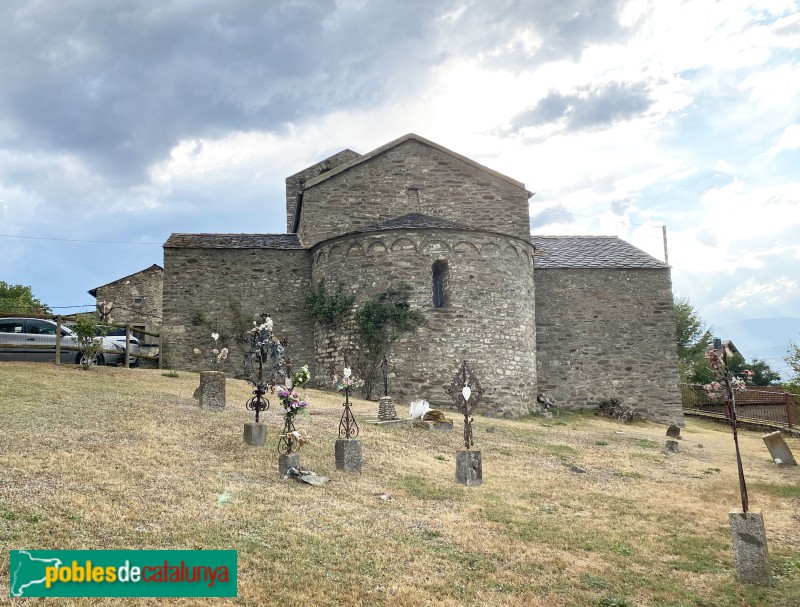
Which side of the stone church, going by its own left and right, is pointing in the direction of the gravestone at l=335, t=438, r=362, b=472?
back

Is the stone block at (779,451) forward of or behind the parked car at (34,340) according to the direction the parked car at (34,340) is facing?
forward

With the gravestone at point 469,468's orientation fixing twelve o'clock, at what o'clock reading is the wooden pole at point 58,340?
The wooden pole is roughly at 4 o'clock from the gravestone.

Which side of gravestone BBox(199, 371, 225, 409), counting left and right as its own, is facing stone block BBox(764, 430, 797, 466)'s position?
left

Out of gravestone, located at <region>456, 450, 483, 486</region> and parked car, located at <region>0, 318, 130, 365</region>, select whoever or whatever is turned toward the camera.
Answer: the gravestone

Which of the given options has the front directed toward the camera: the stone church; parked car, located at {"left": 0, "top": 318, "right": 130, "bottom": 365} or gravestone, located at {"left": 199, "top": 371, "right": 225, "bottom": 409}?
the gravestone

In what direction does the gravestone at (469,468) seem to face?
toward the camera

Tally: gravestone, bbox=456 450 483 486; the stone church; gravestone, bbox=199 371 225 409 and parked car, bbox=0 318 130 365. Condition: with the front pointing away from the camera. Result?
1

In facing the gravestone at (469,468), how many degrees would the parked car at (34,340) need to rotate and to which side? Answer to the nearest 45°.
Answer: approximately 45° to its right

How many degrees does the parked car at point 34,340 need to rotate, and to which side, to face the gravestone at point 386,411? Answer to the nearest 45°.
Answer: approximately 45° to its right

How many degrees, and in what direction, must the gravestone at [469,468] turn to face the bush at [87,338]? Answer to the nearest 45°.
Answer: approximately 135° to its right

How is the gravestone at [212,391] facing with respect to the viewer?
toward the camera

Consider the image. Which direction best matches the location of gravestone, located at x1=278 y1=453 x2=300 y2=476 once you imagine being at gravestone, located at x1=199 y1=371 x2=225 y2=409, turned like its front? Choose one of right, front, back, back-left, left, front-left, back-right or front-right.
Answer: front

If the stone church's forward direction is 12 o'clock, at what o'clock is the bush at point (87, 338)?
The bush is roughly at 8 o'clock from the stone church.

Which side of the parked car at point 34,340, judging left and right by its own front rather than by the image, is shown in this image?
right

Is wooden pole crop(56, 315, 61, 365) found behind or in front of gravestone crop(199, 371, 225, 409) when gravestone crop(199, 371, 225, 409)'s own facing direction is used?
behind

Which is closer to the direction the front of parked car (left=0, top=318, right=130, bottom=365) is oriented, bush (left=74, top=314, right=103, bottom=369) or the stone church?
the stone church

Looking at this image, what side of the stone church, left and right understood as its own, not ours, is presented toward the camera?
back

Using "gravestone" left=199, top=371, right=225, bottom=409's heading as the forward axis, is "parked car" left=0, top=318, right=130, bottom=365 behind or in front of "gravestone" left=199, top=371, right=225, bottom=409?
behind
